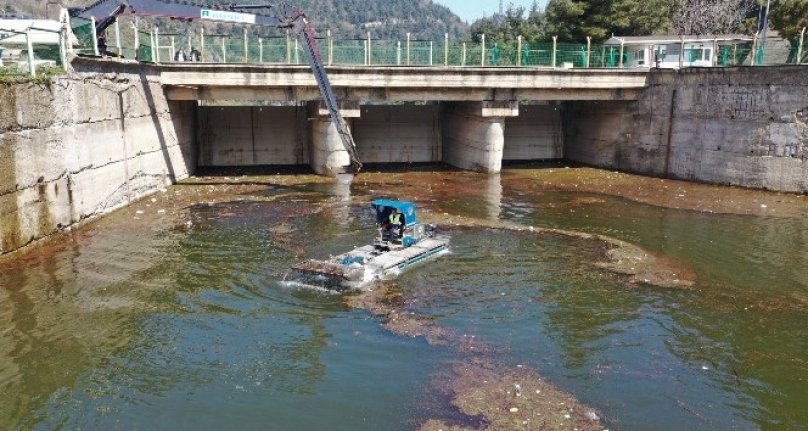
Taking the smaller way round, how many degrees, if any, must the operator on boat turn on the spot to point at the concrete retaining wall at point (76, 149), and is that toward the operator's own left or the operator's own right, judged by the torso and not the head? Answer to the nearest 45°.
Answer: approximately 45° to the operator's own right

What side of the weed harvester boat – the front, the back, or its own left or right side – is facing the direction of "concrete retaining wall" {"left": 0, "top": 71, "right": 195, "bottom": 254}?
right

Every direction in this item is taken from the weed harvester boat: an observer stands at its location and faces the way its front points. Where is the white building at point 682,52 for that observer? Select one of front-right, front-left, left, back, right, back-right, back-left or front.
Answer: back

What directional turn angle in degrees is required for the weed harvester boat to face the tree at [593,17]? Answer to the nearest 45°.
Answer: approximately 180°

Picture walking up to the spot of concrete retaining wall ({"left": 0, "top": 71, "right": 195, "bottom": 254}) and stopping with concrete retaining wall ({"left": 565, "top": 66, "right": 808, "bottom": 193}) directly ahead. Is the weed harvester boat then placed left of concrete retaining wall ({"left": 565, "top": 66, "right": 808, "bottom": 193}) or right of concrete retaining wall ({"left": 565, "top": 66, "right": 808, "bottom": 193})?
right

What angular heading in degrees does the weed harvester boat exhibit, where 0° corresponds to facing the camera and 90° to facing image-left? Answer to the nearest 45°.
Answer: approximately 45°

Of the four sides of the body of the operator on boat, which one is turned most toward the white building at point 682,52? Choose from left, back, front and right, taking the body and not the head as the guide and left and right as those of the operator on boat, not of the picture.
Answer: back

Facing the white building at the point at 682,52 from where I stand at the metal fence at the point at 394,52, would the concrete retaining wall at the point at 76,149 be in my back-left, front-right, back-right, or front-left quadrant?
back-right

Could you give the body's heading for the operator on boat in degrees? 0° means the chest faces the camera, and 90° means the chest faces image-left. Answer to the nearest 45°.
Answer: approximately 45°

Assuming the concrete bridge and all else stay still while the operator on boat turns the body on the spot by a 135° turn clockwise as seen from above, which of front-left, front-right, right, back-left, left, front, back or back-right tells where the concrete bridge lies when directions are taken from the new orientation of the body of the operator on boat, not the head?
front

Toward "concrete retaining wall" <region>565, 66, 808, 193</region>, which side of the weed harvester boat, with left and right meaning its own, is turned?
back
